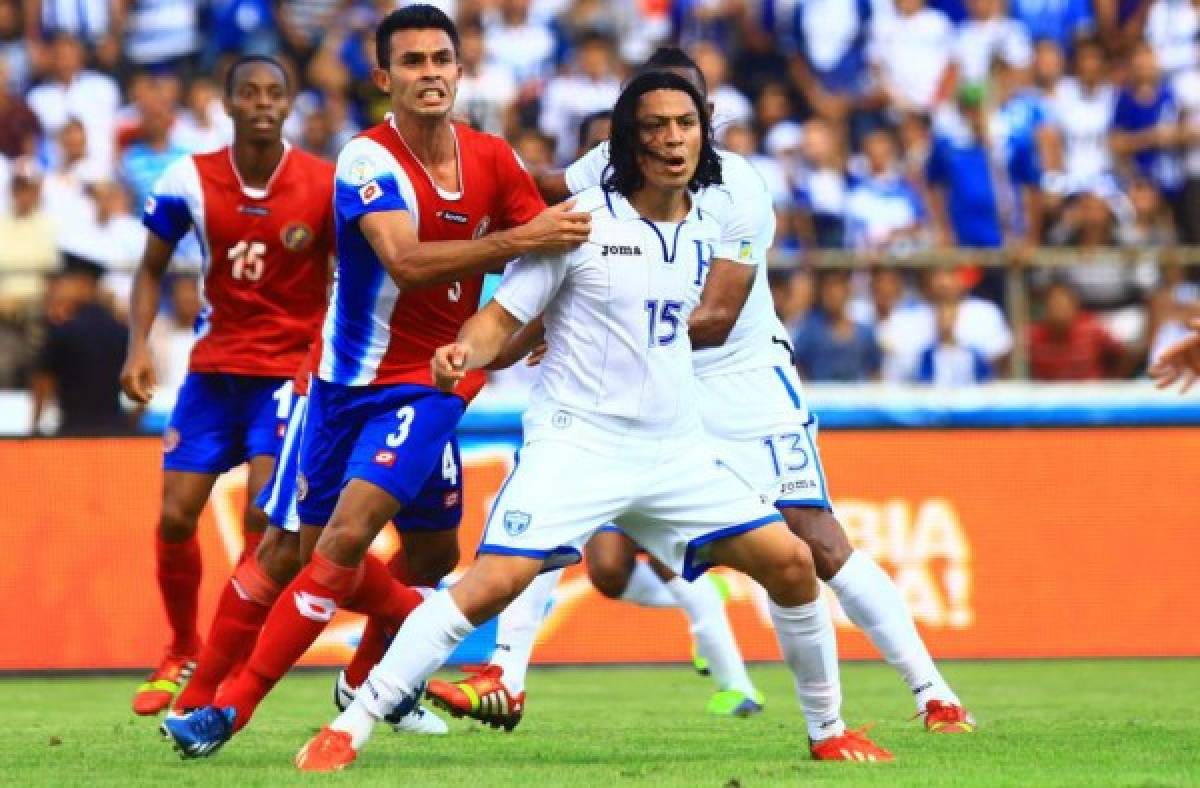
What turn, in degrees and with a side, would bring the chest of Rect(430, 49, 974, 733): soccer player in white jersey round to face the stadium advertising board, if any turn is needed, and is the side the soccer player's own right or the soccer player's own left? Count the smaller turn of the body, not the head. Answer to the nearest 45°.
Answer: approximately 135° to the soccer player's own right

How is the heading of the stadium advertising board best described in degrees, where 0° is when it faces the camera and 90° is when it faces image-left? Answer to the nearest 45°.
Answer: approximately 0°

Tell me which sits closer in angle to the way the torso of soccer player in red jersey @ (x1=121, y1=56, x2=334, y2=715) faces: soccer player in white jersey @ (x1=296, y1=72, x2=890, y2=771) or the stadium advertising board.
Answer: the soccer player in white jersey

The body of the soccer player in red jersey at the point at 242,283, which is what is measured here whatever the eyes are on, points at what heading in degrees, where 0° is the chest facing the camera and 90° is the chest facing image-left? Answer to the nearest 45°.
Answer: approximately 0°

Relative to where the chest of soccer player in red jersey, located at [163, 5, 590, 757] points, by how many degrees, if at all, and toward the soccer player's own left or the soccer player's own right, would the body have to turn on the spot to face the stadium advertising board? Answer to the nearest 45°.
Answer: approximately 90° to the soccer player's own left

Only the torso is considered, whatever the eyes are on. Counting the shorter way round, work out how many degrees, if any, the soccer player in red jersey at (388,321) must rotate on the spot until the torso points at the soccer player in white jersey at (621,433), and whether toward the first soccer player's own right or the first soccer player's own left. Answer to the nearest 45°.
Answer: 0° — they already face them

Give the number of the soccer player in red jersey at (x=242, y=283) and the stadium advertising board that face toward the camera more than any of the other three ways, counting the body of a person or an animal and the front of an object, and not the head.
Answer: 2

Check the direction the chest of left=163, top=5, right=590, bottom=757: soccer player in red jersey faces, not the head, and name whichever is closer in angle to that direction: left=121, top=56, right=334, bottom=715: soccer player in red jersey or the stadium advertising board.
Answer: the stadium advertising board

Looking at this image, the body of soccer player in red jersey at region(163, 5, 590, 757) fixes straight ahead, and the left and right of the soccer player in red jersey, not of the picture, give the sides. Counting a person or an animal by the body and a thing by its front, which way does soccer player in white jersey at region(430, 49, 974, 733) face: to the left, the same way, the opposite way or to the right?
to the right
